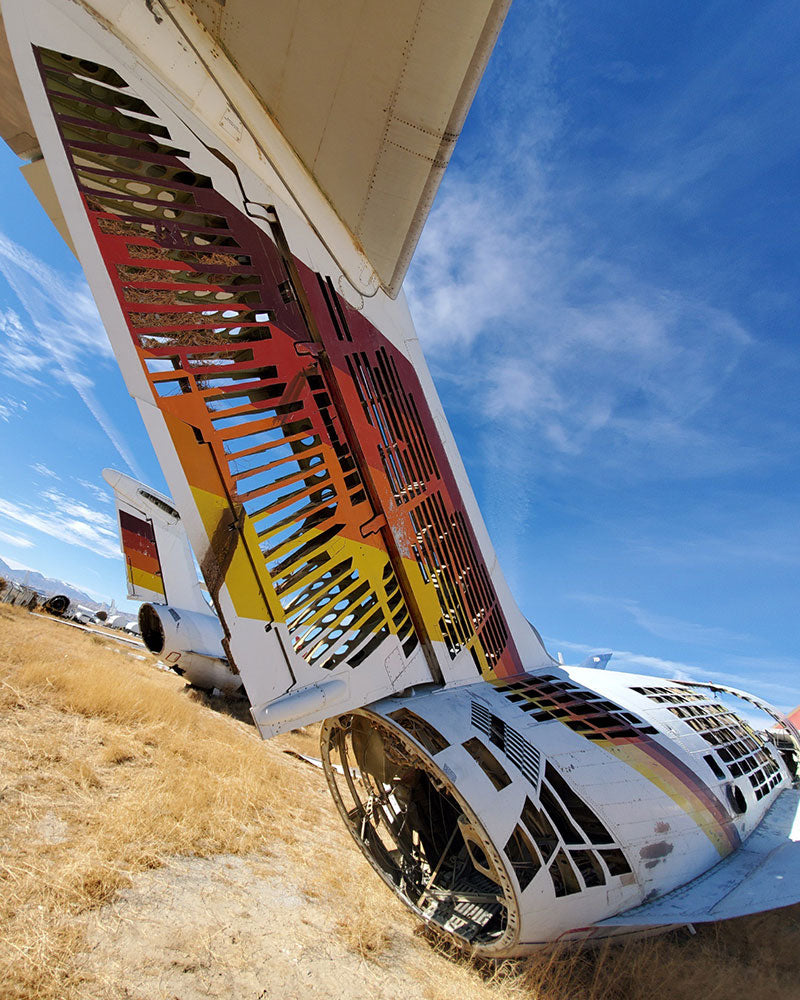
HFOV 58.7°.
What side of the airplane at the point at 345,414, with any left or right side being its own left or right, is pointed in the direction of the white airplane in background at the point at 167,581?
left

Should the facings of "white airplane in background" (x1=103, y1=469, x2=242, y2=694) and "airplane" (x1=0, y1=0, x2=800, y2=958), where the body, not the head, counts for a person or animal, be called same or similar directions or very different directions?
same or similar directions

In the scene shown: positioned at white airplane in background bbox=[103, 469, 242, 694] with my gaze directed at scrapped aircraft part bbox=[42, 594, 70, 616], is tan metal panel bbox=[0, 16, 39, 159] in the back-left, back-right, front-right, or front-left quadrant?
back-left

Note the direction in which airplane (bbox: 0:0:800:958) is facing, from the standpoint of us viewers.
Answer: facing away from the viewer and to the right of the viewer

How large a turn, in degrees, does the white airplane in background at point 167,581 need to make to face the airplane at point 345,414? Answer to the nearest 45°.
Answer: approximately 135° to its right
